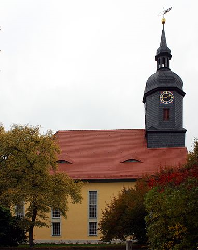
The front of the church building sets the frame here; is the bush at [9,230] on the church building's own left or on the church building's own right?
on the church building's own right

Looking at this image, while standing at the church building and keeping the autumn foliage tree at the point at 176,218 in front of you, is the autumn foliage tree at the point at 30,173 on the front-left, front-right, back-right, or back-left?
front-right

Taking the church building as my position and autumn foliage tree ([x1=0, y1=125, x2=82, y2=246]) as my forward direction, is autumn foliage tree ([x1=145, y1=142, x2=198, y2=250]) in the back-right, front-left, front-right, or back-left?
front-left
